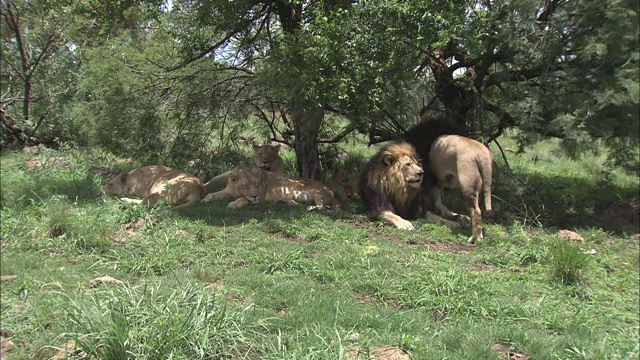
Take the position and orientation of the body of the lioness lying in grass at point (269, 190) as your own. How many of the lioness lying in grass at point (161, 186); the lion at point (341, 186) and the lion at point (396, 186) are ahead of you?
1

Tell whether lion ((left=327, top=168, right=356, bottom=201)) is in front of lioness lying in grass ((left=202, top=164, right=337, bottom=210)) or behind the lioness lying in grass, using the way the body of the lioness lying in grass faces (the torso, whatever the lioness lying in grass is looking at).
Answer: behind

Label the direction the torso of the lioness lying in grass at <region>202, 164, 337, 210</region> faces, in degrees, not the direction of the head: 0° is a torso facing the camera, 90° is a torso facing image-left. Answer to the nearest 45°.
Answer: approximately 90°

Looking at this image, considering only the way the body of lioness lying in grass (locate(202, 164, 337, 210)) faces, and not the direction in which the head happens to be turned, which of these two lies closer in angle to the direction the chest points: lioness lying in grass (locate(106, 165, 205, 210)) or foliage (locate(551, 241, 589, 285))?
the lioness lying in grass

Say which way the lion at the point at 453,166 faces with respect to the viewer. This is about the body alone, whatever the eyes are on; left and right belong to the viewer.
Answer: facing away from the viewer and to the left of the viewer

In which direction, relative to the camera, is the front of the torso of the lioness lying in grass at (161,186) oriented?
to the viewer's left

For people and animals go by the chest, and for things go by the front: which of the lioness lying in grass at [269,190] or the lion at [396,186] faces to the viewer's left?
the lioness lying in grass

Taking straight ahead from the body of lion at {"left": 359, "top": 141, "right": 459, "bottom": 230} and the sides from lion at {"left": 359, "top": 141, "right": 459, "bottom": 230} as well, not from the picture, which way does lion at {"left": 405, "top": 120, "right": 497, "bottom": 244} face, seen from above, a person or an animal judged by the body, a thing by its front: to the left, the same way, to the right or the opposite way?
the opposite way

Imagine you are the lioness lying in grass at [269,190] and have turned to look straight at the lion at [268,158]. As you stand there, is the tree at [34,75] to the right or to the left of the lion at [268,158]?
left

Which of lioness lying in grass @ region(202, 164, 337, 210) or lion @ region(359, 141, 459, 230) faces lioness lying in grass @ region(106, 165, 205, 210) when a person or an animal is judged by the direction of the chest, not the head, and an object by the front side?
lioness lying in grass @ region(202, 164, 337, 210)

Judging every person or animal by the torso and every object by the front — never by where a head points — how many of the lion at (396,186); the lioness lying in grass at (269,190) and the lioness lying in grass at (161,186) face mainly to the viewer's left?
2
